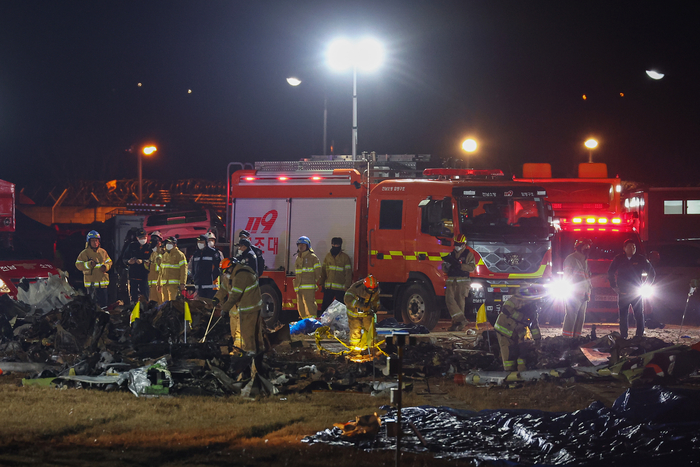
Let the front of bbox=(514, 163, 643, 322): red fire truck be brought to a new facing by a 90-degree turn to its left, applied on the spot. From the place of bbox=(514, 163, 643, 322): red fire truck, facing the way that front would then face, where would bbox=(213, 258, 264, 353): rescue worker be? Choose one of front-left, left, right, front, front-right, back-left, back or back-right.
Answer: back-right

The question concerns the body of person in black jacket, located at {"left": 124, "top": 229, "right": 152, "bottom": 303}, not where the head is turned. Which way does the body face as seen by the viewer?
toward the camera

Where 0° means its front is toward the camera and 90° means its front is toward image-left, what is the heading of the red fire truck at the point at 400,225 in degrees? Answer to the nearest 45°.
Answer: approximately 315°

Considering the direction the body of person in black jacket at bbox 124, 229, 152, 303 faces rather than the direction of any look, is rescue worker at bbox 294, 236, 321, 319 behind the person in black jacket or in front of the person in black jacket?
in front

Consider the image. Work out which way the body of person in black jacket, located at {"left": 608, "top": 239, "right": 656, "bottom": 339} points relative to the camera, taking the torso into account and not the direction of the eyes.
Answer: toward the camera

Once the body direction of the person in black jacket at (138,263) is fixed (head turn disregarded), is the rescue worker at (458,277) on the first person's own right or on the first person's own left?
on the first person's own left

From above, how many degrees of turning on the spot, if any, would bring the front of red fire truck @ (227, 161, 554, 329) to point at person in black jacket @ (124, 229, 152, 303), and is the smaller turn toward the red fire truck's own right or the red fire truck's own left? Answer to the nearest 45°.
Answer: approximately 135° to the red fire truck's own right

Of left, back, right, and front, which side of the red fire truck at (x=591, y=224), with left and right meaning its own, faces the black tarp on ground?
front

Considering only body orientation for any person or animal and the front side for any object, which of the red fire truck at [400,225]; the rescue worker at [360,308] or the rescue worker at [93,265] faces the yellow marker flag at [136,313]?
the rescue worker at [93,265]

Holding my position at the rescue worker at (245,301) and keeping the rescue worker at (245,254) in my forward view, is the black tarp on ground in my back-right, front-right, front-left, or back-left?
back-right

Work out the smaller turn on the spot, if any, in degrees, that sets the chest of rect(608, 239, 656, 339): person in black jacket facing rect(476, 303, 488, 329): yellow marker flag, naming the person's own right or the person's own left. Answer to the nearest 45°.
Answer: approximately 90° to the person's own right

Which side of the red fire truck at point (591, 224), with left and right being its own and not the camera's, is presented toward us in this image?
front

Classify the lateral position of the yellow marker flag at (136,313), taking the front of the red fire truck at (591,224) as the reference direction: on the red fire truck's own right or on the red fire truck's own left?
on the red fire truck's own right

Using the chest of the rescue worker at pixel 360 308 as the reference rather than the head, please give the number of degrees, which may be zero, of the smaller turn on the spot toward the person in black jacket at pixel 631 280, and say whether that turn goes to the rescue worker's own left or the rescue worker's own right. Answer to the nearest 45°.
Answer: approximately 45° to the rescue worker's own left

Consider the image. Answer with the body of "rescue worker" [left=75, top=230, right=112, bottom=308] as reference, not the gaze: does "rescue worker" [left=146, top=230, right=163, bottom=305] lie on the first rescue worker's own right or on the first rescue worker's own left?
on the first rescue worker's own left

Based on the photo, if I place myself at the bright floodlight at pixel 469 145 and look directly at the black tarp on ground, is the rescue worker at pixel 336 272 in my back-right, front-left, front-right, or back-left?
front-right

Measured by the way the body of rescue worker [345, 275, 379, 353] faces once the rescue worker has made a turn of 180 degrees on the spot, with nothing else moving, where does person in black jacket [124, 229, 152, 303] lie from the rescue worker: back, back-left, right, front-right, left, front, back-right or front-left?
front
